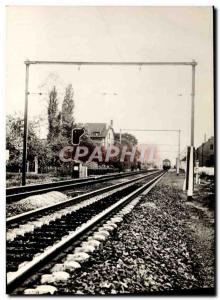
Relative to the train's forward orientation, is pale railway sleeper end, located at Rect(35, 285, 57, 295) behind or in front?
in front

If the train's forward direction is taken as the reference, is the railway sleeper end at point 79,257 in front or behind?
in front

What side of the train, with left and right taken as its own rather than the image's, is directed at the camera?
front

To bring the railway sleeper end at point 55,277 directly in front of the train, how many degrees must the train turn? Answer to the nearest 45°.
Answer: approximately 45° to its right
